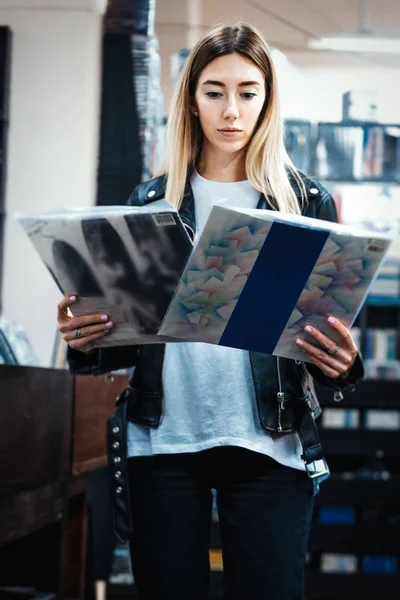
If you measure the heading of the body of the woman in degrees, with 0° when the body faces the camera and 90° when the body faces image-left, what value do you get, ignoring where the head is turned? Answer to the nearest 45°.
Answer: approximately 0°

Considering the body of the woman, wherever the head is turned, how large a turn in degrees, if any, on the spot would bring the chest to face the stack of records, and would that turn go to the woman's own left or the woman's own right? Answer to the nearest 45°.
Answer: approximately 180°
